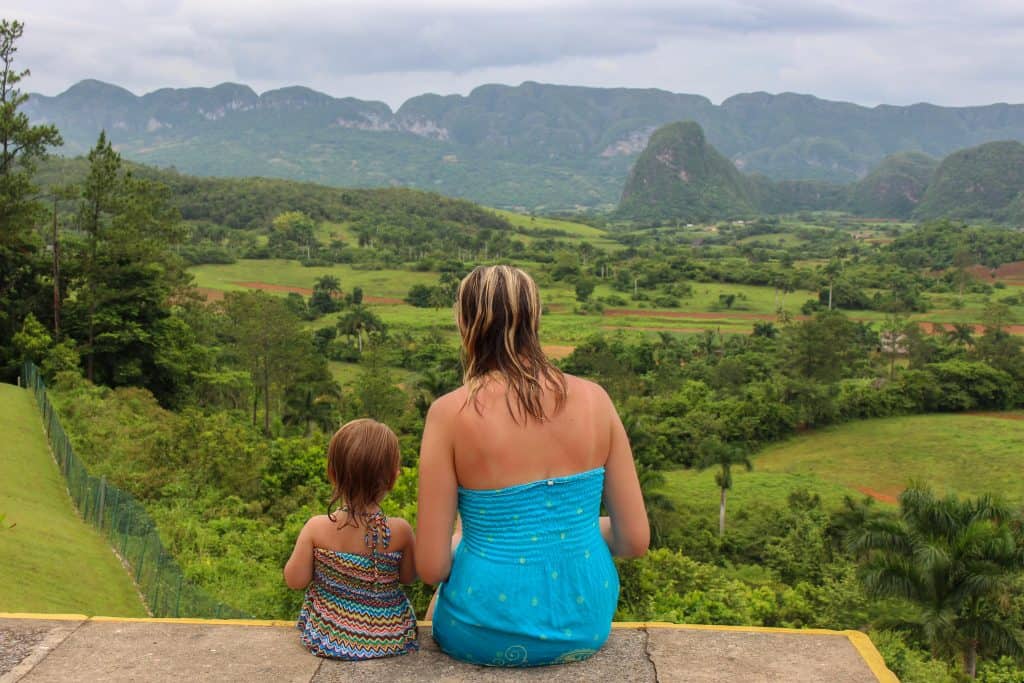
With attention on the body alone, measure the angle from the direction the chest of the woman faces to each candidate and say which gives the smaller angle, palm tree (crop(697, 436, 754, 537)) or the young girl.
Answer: the palm tree

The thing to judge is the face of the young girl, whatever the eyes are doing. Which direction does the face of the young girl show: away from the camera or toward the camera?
away from the camera

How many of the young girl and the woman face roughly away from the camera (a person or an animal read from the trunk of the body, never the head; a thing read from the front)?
2

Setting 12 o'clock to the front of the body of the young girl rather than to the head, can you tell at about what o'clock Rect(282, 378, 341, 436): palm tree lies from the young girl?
The palm tree is roughly at 12 o'clock from the young girl.

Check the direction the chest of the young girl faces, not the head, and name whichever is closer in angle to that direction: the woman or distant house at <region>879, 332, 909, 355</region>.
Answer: the distant house

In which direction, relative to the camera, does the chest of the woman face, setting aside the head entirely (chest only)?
away from the camera

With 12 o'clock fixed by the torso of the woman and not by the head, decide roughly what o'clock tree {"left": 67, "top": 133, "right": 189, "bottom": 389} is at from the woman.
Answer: The tree is roughly at 11 o'clock from the woman.

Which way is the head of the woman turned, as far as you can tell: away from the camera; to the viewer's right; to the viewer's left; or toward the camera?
away from the camera

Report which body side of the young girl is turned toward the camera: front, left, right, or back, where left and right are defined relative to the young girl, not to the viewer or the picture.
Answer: back
